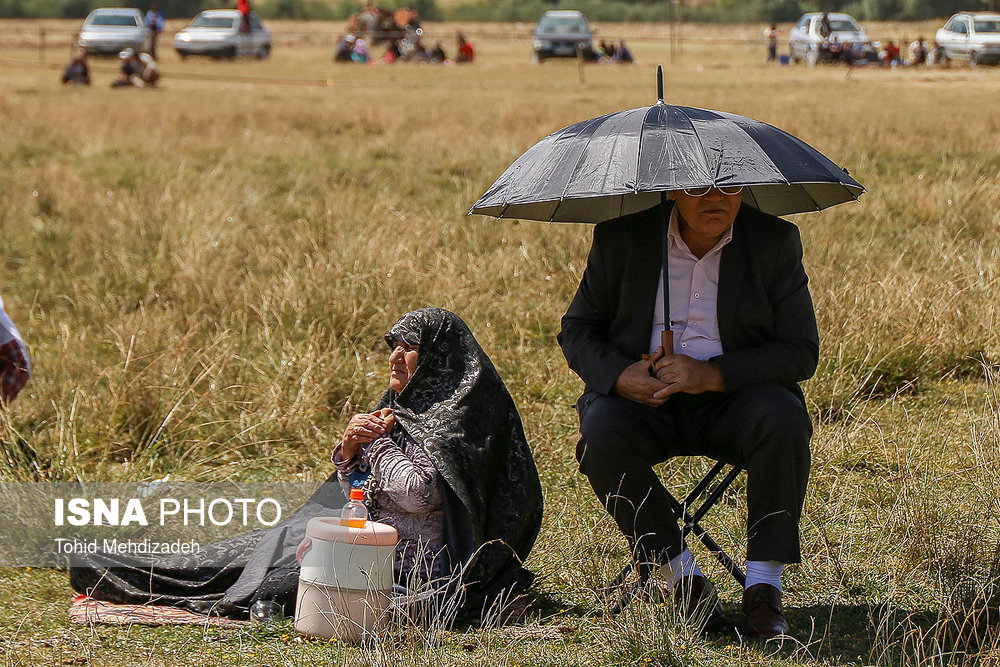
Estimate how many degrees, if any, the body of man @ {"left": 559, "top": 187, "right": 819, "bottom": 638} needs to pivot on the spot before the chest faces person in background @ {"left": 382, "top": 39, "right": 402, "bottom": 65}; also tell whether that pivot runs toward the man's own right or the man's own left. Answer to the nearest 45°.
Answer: approximately 180°

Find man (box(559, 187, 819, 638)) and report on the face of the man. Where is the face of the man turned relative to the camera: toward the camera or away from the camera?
toward the camera

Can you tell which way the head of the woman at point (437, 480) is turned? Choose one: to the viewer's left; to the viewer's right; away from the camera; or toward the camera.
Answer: to the viewer's left

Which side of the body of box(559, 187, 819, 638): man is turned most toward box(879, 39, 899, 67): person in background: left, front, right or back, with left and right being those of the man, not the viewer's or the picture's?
back

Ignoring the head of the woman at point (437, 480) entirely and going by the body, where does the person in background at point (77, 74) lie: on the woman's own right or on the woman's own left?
on the woman's own right

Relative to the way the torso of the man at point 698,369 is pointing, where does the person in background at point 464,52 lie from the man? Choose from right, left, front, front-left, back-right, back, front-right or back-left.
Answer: back

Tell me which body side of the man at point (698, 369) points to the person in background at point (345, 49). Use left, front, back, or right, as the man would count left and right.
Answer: back

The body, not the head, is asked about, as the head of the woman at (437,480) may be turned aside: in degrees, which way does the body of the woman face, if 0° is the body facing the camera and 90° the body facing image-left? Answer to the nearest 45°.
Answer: approximately 90°

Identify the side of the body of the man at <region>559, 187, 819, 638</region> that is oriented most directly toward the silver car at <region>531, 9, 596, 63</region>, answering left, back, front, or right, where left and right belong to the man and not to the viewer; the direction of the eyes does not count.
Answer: back

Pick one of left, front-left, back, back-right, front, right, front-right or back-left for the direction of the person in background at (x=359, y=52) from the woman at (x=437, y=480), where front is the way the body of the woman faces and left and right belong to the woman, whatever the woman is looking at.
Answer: right

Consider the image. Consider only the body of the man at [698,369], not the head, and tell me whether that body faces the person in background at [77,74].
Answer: no

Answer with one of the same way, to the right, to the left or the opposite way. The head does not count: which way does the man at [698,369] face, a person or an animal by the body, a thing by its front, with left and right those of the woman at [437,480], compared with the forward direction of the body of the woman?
to the left

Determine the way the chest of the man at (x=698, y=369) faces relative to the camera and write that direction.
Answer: toward the camera

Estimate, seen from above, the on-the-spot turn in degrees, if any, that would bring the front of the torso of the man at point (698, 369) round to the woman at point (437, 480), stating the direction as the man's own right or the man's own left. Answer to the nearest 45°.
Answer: approximately 90° to the man's own right

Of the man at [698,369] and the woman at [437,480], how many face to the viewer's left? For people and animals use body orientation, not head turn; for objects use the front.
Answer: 1

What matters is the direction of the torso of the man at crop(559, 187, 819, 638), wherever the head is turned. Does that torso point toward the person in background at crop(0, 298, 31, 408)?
no

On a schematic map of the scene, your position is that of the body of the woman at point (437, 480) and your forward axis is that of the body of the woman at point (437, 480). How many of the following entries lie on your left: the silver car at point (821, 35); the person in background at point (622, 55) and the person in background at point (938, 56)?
0
